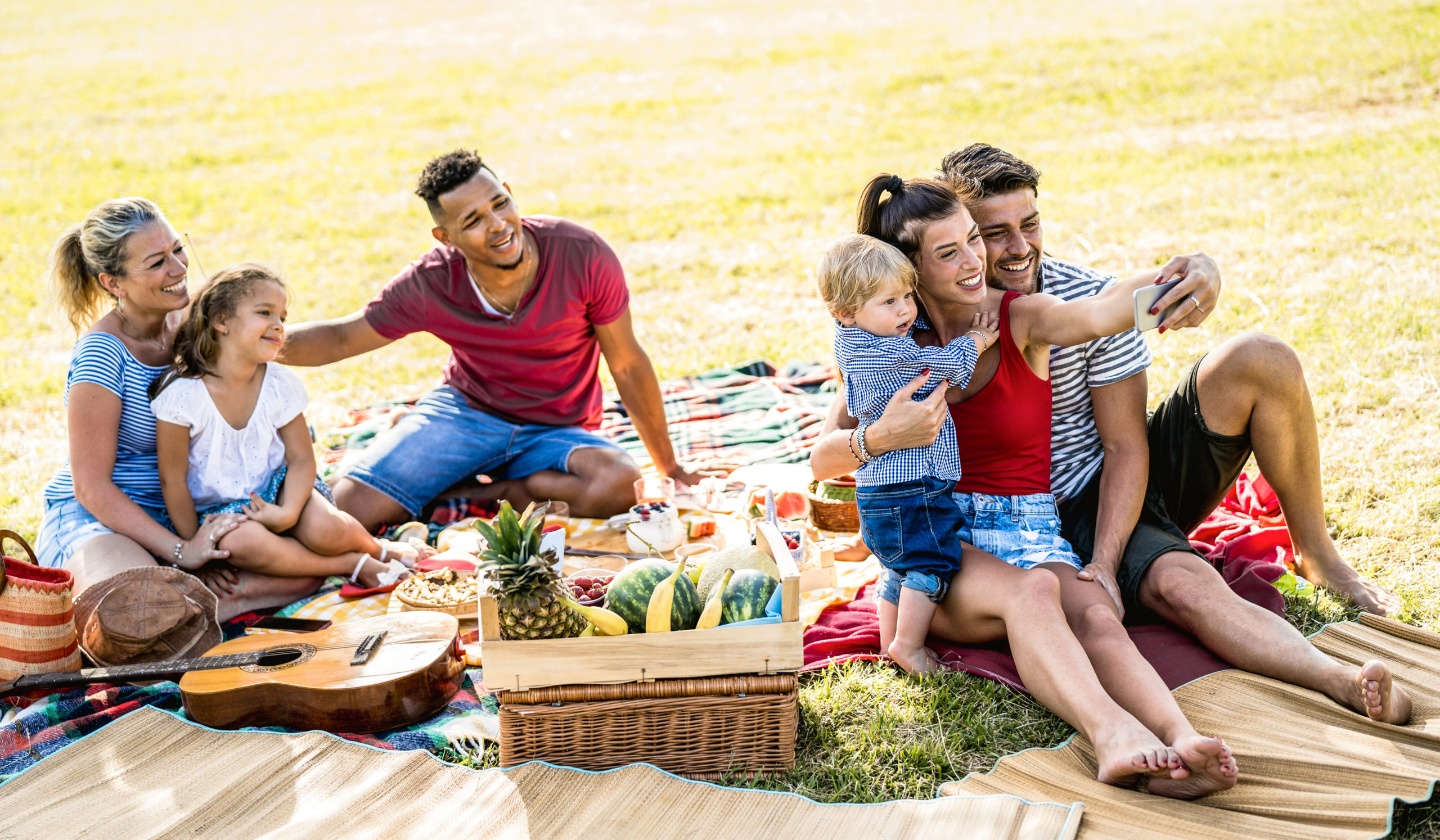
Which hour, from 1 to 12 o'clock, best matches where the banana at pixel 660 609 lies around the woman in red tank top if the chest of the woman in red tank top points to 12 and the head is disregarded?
The banana is roughly at 3 o'clock from the woman in red tank top.

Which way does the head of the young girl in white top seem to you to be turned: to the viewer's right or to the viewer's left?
to the viewer's right

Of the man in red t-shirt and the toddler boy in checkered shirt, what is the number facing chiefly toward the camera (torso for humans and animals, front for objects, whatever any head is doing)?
1

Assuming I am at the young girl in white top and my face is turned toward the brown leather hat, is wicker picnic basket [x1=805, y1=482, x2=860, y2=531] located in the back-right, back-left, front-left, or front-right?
back-left

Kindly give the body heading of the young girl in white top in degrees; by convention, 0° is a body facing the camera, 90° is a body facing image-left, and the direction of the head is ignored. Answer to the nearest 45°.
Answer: approximately 315°

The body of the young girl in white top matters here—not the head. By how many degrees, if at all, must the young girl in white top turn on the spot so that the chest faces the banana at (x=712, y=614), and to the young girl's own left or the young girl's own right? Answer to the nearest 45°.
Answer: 0° — they already face it

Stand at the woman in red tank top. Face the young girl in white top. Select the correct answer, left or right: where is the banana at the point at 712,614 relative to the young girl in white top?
left

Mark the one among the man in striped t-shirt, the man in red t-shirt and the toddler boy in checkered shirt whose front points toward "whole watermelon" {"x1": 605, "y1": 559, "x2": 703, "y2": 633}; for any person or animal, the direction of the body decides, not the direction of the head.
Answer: the man in red t-shirt

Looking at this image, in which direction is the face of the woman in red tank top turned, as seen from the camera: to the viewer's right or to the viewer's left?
to the viewer's right

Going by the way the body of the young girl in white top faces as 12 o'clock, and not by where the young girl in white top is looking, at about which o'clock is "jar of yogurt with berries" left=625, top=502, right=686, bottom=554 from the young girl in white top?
The jar of yogurt with berries is roughly at 11 o'clock from the young girl in white top.
